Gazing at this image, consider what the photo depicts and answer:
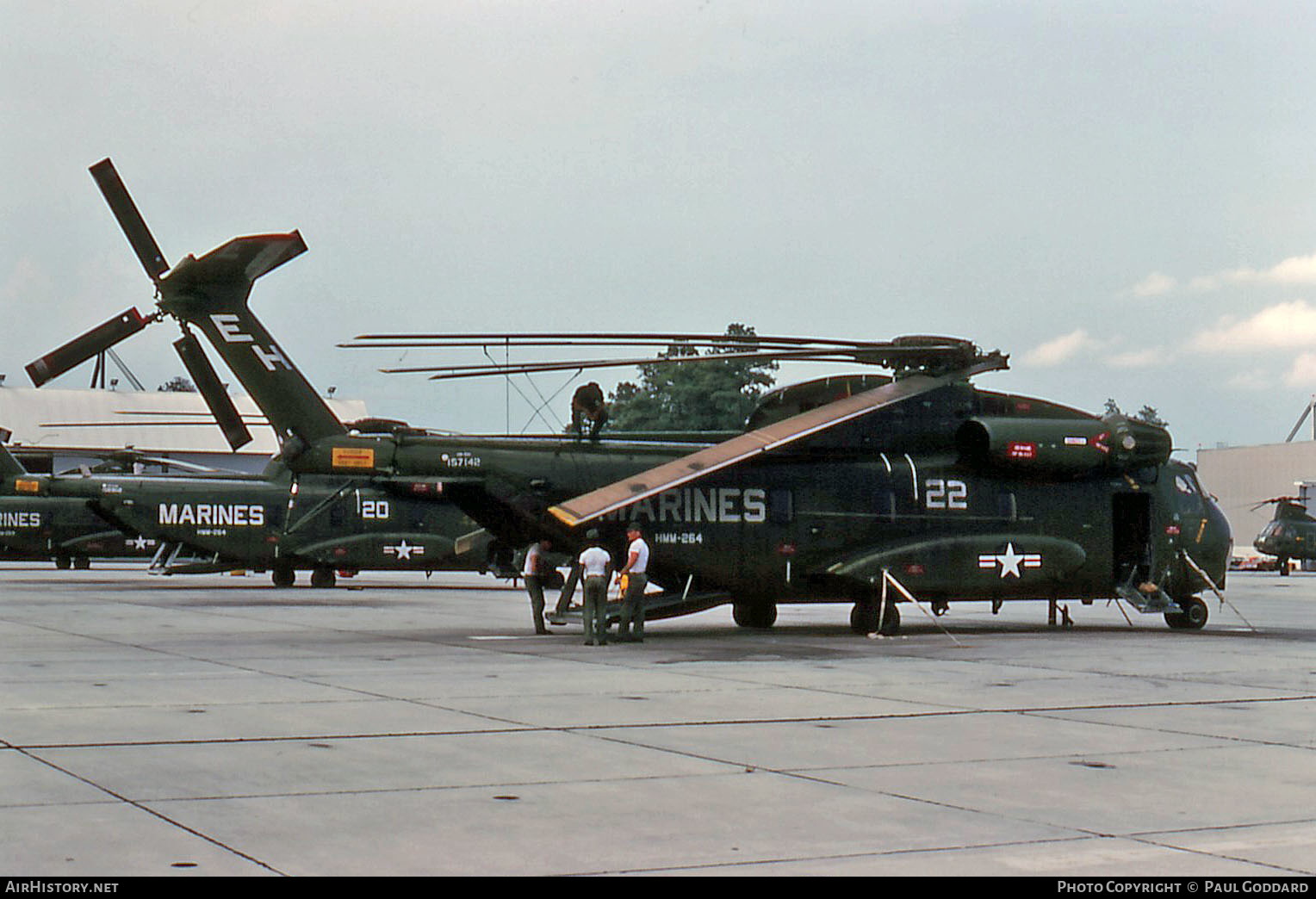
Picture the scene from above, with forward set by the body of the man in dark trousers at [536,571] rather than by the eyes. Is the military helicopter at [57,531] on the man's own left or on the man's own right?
on the man's own left

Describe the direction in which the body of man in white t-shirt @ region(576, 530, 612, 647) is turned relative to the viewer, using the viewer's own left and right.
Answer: facing away from the viewer

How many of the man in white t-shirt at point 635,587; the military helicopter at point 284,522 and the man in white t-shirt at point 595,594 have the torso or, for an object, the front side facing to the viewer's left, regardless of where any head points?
1

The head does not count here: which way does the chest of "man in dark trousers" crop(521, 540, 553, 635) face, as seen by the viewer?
to the viewer's right

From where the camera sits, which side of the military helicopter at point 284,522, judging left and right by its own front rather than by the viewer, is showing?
right

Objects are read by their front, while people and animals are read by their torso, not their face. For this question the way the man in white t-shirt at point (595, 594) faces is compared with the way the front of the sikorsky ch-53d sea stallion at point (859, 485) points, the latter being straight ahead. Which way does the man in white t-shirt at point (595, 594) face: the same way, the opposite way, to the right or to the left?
to the left

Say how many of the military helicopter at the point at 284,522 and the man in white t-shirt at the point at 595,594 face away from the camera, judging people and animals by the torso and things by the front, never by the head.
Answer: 1

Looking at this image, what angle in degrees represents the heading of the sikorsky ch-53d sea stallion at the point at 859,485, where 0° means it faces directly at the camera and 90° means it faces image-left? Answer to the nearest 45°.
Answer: approximately 270°

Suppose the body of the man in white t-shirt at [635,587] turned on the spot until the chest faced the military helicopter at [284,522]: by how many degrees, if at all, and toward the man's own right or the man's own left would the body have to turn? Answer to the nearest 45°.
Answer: approximately 45° to the man's own right
